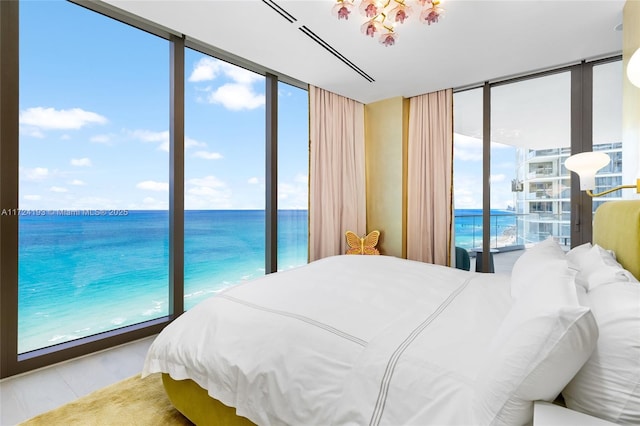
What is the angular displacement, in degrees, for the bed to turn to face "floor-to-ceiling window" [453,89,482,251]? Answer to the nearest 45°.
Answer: approximately 45° to its right

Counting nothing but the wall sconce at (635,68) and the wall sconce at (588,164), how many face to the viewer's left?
2

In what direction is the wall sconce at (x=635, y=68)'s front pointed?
to the viewer's left

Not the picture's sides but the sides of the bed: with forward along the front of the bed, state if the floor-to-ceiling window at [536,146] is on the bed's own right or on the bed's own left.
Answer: on the bed's own right

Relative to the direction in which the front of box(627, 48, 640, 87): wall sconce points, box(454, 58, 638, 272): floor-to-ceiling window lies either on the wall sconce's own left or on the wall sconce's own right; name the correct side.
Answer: on the wall sconce's own right

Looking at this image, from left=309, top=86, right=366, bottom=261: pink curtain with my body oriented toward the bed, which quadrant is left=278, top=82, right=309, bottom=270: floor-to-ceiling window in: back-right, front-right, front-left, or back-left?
front-right

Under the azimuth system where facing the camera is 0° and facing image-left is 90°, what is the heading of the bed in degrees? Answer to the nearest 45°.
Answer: approximately 135°

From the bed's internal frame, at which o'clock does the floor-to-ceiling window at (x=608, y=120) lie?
The floor-to-ceiling window is roughly at 3 o'clock from the bed.

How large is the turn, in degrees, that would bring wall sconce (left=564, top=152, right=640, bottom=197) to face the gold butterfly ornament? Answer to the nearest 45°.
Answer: approximately 45° to its right

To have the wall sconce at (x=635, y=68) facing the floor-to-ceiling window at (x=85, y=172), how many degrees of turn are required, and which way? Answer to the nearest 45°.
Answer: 0° — it already faces it

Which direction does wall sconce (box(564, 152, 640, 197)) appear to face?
to the viewer's left
